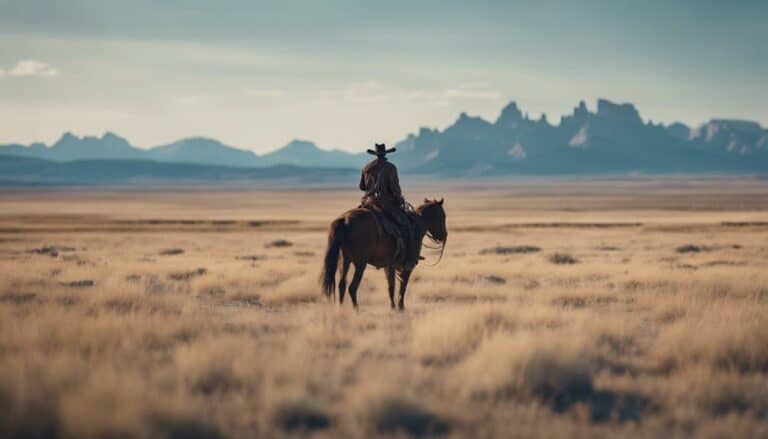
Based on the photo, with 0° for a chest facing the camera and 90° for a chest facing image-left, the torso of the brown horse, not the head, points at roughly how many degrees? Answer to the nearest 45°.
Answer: approximately 225°
